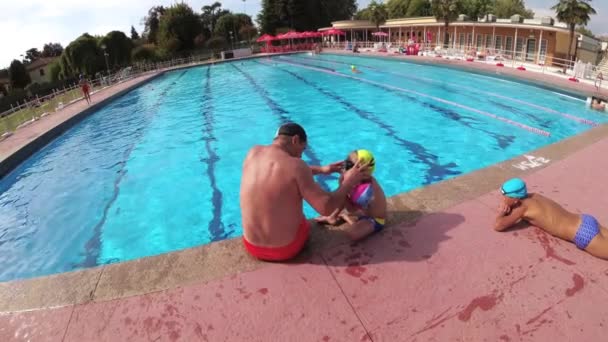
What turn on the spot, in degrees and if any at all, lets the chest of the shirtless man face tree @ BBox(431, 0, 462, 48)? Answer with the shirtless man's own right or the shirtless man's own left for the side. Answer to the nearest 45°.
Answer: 0° — they already face it

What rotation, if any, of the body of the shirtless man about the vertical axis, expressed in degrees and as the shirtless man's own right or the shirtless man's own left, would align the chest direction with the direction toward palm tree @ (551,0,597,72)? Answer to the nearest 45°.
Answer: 0° — they already face it

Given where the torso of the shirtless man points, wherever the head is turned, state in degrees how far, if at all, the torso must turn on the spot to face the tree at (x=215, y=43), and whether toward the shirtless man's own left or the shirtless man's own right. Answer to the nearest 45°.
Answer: approximately 45° to the shirtless man's own left

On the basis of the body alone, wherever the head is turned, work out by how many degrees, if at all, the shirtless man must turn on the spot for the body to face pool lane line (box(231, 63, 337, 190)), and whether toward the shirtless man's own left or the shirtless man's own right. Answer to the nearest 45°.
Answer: approximately 45° to the shirtless man's own left

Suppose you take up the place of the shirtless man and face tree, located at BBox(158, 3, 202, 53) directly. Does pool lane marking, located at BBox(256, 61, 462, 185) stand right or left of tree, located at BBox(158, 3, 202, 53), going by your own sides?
right

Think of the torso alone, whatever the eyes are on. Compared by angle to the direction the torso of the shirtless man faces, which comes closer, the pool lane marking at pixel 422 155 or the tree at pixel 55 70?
the pool lane marking

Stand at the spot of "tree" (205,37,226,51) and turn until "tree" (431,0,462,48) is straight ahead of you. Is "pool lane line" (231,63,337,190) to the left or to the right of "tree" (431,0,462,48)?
right

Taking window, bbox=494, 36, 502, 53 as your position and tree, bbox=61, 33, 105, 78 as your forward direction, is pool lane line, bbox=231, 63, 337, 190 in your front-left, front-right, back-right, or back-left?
front-left

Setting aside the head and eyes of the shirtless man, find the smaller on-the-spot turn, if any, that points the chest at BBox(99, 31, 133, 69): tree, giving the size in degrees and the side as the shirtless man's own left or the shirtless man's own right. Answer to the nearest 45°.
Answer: approximately 90° to the shirtless man's own left

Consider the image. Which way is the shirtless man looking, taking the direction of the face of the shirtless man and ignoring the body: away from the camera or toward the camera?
away from the camera

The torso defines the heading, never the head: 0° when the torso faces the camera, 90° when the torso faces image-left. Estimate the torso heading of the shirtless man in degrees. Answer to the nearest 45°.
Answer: approximately 225°

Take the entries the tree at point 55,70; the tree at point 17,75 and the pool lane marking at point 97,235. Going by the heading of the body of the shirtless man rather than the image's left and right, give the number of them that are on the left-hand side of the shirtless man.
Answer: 3

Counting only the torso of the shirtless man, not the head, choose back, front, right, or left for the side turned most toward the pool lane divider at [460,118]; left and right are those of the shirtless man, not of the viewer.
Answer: front

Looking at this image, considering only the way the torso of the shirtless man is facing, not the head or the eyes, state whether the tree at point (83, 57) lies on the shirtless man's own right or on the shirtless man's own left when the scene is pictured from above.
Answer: on the shirtless man's own left

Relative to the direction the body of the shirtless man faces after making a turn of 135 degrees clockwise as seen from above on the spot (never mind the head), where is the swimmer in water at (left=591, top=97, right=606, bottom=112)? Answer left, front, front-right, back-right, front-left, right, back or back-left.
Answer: back-left
